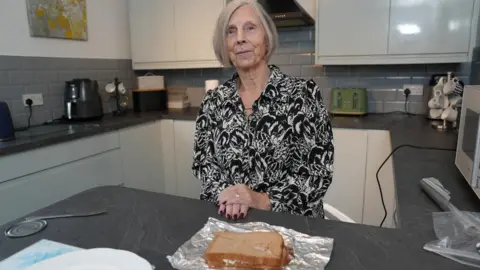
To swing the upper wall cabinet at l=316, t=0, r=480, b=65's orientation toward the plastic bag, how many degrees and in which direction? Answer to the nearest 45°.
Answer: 0° — it already faces it

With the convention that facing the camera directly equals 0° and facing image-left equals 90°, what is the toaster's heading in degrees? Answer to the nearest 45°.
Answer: approximately 0°

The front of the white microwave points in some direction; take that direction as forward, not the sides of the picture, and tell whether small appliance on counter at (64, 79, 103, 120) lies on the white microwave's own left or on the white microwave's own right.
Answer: on the white microwave's own right

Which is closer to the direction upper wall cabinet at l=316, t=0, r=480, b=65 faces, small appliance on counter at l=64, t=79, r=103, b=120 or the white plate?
the white plate

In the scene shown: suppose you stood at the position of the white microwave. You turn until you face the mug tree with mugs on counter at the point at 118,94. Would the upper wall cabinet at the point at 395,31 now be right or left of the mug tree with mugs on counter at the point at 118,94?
right

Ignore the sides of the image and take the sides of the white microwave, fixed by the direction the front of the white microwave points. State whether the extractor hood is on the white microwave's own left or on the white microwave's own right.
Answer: on the white microwave's own right

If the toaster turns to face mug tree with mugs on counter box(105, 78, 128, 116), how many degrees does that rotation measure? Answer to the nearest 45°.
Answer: approximately 90° to its right
